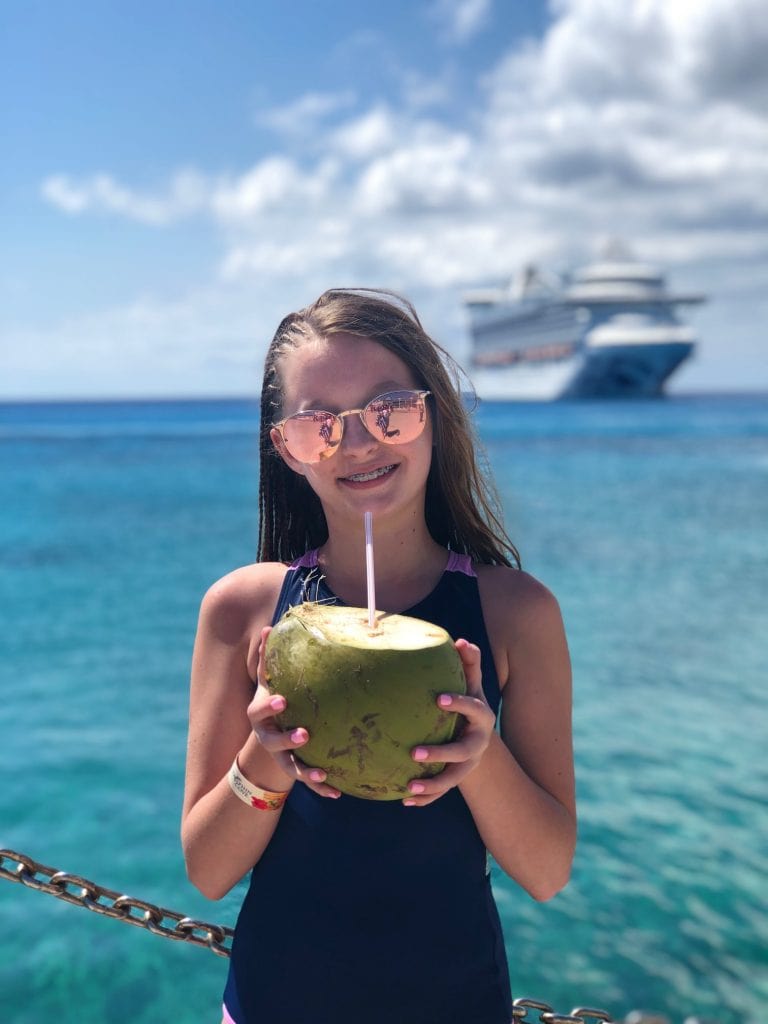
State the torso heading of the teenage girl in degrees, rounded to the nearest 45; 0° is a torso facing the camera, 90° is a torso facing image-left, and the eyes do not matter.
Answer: approximately 0°

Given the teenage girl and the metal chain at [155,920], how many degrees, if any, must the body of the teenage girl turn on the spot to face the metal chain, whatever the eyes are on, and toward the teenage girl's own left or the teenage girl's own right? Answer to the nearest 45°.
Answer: approximately 135° to the teenage girl's own right
